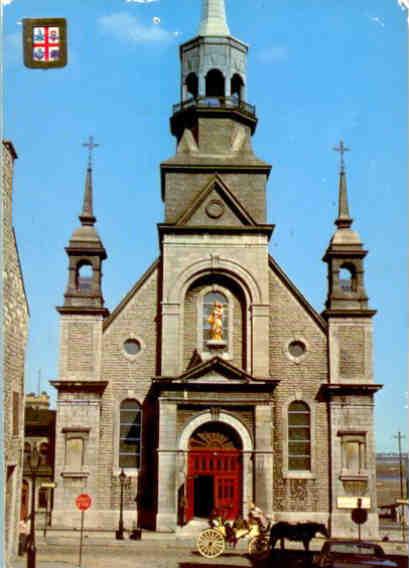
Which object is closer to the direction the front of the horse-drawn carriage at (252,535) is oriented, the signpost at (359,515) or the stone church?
the signpost

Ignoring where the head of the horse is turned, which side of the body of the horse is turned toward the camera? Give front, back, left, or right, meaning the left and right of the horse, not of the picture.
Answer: right

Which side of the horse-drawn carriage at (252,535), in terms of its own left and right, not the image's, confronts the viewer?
right

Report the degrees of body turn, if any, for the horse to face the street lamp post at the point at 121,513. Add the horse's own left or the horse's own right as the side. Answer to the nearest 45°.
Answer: approximately 135° to the horse's own left

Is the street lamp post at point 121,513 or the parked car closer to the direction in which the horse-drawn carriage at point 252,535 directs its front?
the parked car

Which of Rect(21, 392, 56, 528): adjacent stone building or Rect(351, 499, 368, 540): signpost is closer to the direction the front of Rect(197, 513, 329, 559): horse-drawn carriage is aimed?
the signpost

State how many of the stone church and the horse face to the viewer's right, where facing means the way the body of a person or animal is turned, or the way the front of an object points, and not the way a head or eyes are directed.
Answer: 1

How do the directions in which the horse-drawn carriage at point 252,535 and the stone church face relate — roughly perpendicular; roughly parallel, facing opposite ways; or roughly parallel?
roughly perpendicular

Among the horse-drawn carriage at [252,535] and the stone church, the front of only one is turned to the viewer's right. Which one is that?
the horse-drawn carriage

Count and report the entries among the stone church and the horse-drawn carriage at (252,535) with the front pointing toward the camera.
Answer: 1

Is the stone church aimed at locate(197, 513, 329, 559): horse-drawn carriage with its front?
yes
